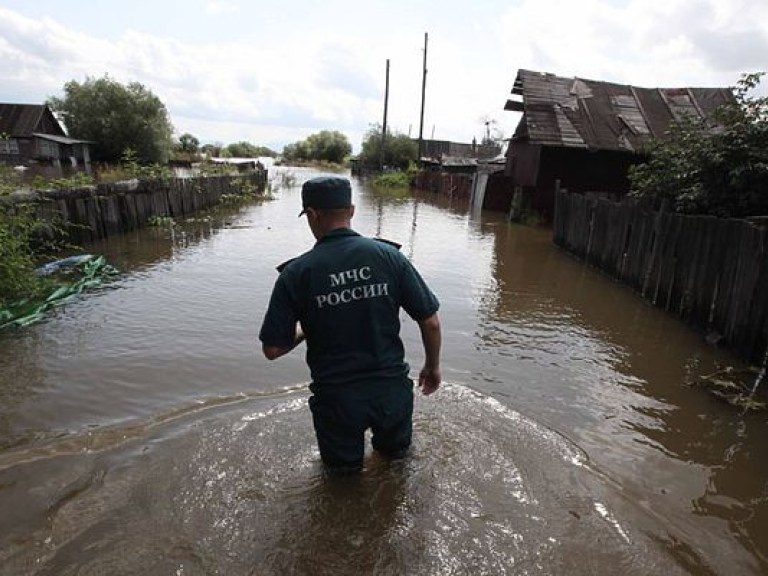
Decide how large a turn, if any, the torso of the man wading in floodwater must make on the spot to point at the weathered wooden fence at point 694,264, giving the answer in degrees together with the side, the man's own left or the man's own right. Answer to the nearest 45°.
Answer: approximately 45° to the man's own right

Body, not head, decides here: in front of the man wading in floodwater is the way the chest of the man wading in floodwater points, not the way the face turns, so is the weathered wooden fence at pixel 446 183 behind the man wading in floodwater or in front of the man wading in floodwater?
in front

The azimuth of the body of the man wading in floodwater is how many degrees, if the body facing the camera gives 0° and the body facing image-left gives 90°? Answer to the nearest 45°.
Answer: approximately 180°

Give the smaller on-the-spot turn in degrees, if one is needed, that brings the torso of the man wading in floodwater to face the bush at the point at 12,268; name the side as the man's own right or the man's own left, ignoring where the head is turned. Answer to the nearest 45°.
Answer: approximately 45° to the man's own left

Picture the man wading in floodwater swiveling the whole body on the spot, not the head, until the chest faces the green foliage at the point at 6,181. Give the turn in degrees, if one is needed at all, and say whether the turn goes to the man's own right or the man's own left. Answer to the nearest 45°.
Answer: approximately 45° to the man's own left

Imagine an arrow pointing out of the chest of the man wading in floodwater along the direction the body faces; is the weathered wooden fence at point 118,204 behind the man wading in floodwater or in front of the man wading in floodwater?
in front

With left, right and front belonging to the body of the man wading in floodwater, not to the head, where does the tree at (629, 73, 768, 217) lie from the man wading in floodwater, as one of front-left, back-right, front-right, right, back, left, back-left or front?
front-right

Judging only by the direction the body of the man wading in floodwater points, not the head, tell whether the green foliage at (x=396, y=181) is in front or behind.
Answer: in front

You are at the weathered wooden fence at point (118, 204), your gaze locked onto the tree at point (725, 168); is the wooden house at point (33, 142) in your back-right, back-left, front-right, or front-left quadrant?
back-left
